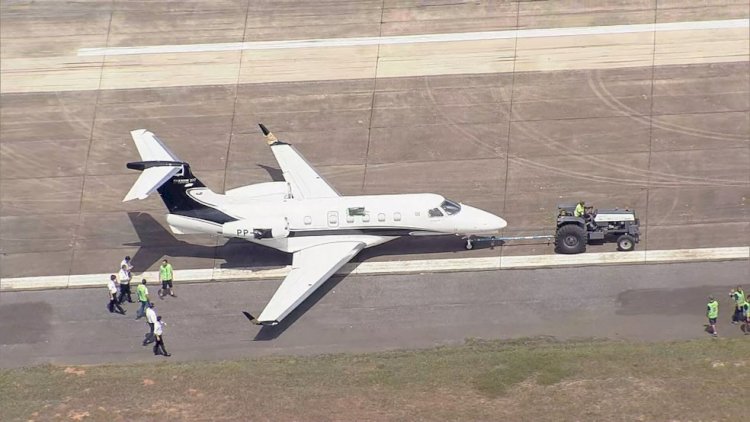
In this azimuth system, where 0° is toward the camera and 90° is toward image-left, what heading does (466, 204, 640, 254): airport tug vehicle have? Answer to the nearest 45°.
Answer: approximately 270°

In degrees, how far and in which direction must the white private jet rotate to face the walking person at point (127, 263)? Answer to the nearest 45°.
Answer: approximately 180°

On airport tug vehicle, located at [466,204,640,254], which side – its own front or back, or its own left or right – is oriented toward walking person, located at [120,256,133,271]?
back

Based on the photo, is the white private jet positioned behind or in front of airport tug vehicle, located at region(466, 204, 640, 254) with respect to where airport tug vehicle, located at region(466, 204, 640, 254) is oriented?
behind

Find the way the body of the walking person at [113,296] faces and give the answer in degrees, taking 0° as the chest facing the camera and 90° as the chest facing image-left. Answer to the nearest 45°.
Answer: approximately 270°

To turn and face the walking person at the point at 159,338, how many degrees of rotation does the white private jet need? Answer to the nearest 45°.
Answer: approximately 180°

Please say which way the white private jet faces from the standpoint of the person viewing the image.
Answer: facing to the right of the viewer
